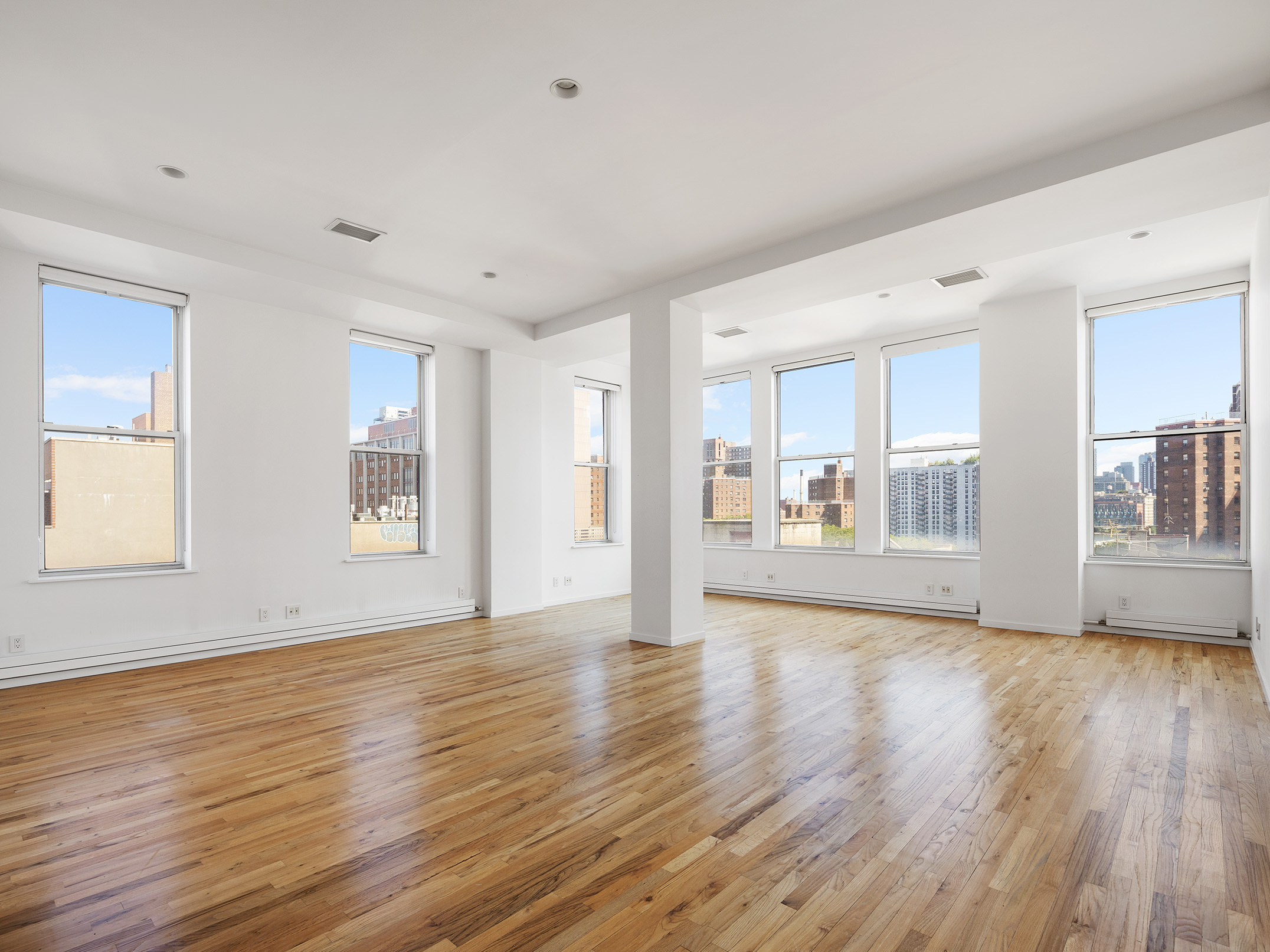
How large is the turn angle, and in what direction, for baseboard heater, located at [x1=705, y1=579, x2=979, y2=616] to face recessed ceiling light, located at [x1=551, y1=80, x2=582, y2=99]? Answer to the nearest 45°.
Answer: approximately 45° to its left

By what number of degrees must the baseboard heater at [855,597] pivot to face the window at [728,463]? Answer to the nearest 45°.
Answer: approximately 90° to its right

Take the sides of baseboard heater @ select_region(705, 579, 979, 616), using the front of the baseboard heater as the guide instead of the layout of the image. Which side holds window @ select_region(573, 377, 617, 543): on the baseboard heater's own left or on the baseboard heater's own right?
on the baseboard heater's own right

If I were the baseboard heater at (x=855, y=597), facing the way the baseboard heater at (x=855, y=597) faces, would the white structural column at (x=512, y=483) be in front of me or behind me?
in front

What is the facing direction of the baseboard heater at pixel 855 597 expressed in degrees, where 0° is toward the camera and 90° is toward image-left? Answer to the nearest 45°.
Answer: approximately 45°

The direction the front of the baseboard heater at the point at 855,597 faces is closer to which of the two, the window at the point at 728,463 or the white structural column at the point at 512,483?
the white structural column
